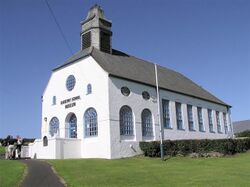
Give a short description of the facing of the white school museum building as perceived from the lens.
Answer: facing the viewer and to the left of the viewer
